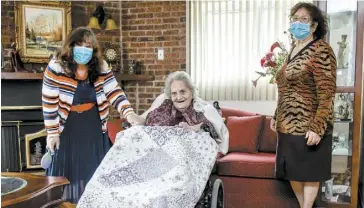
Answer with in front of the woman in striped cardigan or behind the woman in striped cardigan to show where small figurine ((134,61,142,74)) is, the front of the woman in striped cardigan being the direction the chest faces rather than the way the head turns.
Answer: behind

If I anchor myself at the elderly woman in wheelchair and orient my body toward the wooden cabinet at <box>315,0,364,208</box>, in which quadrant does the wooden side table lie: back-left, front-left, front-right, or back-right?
back-right

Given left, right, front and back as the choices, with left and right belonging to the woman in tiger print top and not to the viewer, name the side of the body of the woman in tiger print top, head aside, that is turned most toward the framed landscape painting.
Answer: right

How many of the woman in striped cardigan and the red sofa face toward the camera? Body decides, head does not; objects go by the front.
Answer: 2

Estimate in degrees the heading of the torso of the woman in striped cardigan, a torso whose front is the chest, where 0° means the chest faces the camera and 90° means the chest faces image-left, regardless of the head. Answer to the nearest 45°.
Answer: approximately 0°

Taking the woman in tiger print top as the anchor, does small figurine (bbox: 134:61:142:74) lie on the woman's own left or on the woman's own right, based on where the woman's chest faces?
on the woman's own right
